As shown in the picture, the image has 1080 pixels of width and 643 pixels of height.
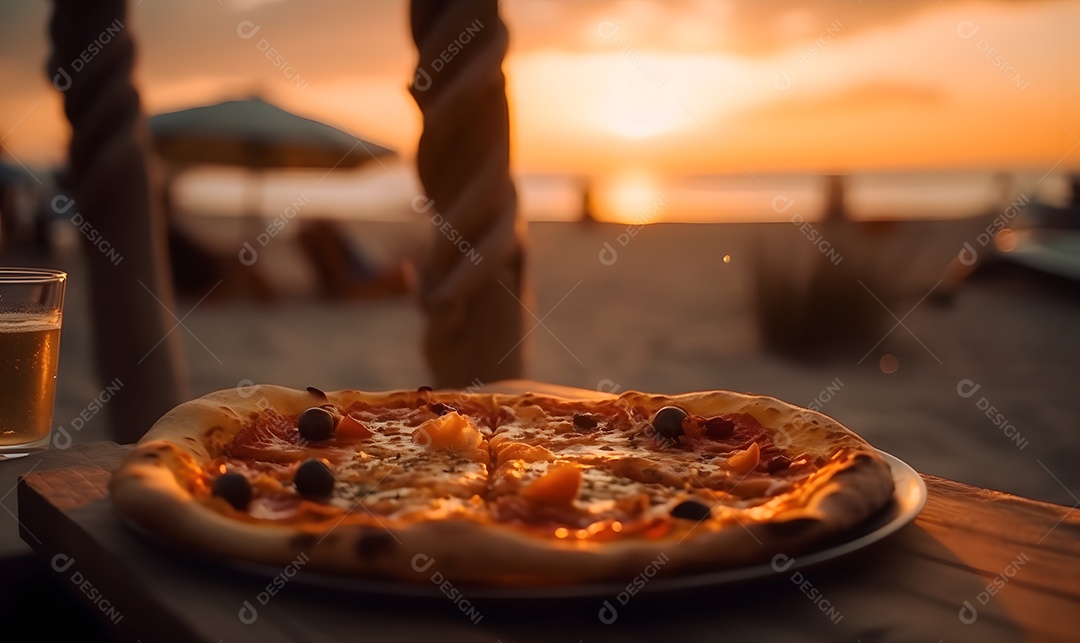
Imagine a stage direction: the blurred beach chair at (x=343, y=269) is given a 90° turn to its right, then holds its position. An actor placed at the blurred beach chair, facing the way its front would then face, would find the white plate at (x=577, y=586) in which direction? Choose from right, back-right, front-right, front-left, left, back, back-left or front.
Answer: front

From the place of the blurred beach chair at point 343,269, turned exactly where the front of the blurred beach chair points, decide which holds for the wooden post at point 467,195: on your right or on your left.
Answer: on your right

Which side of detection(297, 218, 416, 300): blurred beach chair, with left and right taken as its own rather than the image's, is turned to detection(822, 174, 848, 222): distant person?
front

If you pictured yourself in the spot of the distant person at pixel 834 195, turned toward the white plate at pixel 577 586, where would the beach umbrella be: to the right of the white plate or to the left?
right

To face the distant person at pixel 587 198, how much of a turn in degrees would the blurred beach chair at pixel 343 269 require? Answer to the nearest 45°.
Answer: approximately 45° to its left

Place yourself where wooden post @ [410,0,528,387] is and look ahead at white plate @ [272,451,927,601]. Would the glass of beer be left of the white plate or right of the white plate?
right

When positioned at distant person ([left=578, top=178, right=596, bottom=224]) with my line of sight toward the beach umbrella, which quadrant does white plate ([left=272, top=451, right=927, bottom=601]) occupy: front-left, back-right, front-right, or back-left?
front-left

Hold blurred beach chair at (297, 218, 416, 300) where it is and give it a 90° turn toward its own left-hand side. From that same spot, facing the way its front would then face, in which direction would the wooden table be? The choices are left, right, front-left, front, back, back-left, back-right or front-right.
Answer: back
